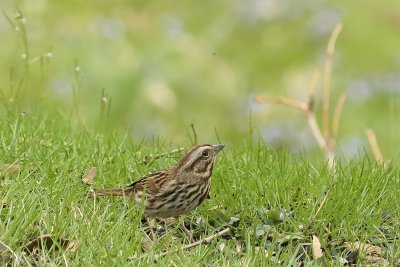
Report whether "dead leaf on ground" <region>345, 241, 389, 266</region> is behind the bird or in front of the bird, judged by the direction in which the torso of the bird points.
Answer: in front

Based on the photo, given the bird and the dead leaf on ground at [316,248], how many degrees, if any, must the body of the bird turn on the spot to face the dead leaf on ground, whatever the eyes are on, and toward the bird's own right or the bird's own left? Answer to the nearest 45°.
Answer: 0° — it already faces it

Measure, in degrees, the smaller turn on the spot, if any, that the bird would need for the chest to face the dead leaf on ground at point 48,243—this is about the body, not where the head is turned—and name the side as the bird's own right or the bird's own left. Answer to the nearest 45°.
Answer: approximately 135° to the bird's own right

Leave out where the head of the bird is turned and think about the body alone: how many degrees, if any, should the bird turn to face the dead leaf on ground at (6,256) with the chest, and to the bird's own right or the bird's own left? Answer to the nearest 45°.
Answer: approximately 135° to the bird's own right

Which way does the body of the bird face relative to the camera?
to the viewer's right

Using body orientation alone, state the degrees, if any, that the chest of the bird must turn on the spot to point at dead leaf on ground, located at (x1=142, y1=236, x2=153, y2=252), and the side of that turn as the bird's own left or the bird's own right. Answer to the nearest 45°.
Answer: approximately 135° to the bird's own right
